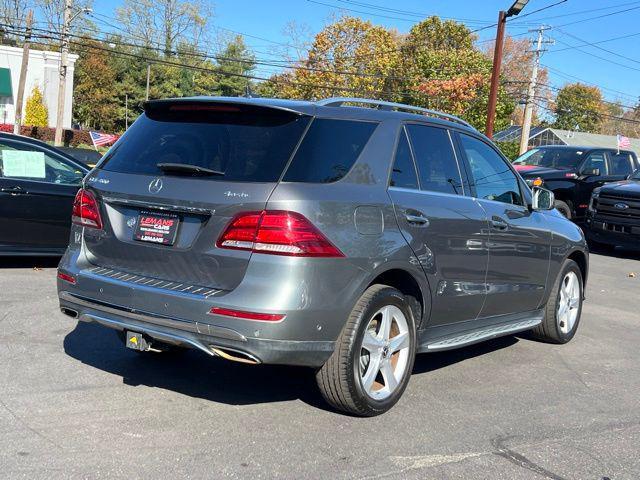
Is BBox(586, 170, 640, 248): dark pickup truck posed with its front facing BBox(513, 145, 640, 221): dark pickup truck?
no

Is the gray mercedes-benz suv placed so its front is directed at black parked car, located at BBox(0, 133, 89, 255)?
no

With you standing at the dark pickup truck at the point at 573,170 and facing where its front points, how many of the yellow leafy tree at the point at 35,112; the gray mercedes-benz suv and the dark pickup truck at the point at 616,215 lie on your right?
1

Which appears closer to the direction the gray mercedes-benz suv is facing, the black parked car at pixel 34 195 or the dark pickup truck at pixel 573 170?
the dark pickup truck

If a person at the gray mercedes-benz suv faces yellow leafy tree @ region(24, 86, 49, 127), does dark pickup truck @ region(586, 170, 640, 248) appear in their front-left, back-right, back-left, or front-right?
front-right

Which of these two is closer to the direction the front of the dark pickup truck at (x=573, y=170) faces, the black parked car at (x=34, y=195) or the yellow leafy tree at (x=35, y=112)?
the black parked car

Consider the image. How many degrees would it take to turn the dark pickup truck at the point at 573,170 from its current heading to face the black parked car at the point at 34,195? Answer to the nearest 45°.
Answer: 0° — it already faces it

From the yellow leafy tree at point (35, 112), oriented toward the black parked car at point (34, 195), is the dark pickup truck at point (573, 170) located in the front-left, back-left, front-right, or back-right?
front-left

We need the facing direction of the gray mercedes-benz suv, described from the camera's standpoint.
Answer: facing away from the viewer and to the right of the viewer

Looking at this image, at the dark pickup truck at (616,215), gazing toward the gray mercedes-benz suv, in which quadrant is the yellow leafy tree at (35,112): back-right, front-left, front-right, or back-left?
back-right

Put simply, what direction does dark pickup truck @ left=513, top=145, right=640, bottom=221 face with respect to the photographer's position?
facing the viewer and to the left of the viewer

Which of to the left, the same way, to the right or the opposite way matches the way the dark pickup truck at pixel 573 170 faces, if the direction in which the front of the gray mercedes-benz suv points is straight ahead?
the opposite way
